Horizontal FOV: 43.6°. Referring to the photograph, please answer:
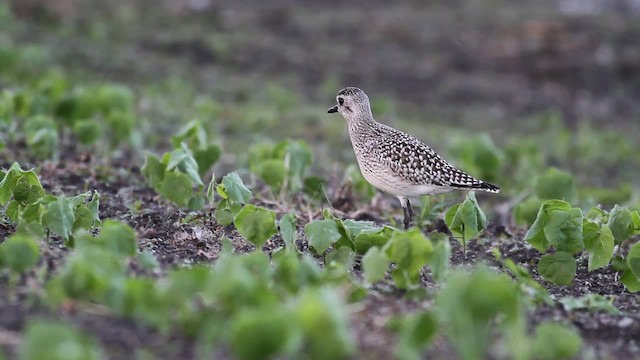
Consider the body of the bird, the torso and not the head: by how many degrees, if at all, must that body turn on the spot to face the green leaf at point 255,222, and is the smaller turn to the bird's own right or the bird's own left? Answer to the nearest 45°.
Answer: approximately 45° to the bird's own left

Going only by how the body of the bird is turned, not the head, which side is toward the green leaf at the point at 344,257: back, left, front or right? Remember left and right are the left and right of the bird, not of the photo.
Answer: left

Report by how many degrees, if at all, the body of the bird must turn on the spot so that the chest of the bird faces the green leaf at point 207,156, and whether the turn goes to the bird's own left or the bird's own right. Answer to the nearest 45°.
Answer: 0° — it already faces it

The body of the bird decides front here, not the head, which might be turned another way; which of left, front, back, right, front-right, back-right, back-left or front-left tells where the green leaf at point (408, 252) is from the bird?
left

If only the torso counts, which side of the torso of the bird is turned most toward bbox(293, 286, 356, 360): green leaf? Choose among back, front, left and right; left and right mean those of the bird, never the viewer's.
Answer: left

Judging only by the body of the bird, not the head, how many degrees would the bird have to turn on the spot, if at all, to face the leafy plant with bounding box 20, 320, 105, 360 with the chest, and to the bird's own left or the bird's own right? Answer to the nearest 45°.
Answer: approximately 90° to the bird's own left

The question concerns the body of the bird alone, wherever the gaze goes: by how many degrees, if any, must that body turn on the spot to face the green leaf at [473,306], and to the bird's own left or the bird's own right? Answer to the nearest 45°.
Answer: approximately 90° to the bird's own left

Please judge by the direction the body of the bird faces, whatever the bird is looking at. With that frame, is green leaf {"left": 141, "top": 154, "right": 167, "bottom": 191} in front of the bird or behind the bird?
in front

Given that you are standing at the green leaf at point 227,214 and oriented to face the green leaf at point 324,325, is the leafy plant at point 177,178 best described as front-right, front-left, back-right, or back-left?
back-right

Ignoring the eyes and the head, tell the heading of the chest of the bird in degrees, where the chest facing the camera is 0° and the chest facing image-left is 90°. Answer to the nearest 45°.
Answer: approximately 90°

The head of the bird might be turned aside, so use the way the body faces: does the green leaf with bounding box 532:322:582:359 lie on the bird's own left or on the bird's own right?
on the bird's own left

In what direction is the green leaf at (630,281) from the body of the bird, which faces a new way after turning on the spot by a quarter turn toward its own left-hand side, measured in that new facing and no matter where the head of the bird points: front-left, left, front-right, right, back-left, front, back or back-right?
front-left

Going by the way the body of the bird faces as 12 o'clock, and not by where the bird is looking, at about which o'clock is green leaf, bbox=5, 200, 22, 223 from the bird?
The green leaf is roughly at 11 o'clock from the bird.
